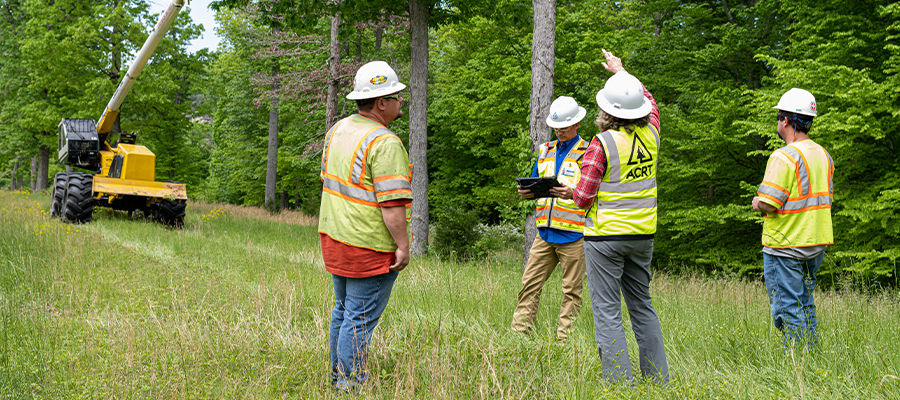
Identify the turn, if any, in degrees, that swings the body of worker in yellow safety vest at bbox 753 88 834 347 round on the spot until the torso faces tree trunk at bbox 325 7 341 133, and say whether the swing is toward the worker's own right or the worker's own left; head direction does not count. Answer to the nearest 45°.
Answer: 0° — they already face it

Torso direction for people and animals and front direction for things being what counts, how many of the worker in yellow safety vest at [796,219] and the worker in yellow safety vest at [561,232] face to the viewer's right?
0

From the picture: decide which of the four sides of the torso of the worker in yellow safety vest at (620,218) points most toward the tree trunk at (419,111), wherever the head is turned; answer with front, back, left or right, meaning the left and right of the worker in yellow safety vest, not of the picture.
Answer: front

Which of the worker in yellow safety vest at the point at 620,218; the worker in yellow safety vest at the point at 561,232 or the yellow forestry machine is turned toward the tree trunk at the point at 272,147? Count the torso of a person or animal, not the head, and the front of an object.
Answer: the worker in yellow safety vest at the point at 620,218

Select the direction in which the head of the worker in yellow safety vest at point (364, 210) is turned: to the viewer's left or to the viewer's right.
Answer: to the viewer's right

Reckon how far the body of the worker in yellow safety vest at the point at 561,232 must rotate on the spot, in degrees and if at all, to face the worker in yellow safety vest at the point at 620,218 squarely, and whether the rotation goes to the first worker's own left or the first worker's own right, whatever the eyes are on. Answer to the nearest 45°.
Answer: approximately 45° to the first worker's own left

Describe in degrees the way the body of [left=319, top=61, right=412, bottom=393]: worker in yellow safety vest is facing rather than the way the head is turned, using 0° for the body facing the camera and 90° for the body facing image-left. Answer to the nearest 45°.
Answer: approximately 225°

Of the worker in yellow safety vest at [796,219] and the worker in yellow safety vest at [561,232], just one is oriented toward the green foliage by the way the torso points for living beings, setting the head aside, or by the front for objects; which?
the worker in yellow safety vest at [796,219]

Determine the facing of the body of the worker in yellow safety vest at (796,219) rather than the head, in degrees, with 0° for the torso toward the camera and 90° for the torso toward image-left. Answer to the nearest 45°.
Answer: approximately 135°

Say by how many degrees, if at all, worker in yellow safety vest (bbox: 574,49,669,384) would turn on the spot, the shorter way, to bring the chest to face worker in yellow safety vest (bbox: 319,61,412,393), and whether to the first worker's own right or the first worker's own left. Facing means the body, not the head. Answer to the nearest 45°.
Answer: approximately 45° to the first worker's own left

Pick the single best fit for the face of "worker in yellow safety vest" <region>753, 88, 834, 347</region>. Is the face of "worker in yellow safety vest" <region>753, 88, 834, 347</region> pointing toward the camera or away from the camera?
away from the camera

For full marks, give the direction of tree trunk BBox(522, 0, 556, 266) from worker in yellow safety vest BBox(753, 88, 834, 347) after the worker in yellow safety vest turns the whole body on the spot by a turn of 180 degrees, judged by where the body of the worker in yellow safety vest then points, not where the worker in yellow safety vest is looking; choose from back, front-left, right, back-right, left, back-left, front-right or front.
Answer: back

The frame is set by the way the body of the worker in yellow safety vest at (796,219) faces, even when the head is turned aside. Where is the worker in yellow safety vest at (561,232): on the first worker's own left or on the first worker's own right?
on the first worker's own left

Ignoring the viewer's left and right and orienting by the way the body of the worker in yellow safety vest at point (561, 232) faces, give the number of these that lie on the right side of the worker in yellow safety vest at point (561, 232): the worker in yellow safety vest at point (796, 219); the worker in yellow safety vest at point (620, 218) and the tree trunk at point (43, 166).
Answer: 1

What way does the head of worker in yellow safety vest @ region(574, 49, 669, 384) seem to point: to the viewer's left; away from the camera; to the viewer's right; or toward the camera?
away from the camera

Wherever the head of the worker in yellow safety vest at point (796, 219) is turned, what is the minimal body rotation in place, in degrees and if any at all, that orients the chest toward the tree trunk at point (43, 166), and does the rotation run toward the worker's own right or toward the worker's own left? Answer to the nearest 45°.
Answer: approximately 45° to the worker's own left

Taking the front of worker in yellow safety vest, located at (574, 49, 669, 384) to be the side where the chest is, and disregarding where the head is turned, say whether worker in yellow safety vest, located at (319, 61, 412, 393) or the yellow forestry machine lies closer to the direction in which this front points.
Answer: the yellow forestry machine

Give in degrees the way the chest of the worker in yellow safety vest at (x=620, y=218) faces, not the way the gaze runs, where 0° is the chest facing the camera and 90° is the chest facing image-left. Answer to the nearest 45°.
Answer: approximately 135°
